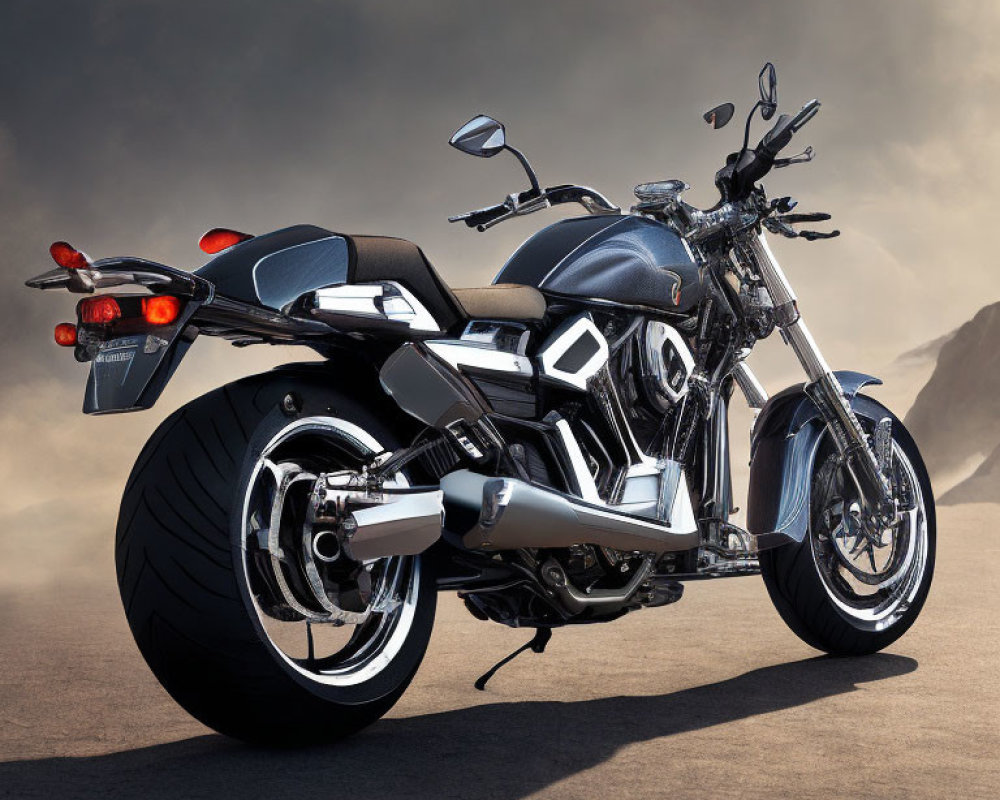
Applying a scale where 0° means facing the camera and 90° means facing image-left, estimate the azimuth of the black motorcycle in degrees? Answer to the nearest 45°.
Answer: approximately 225°
